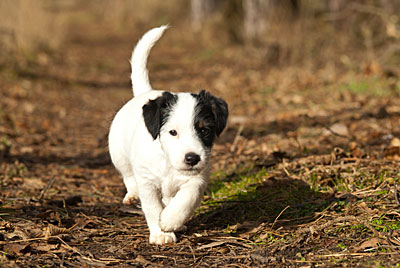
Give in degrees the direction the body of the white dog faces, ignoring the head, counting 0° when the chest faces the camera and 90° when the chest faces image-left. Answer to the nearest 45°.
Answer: approximately 315°
